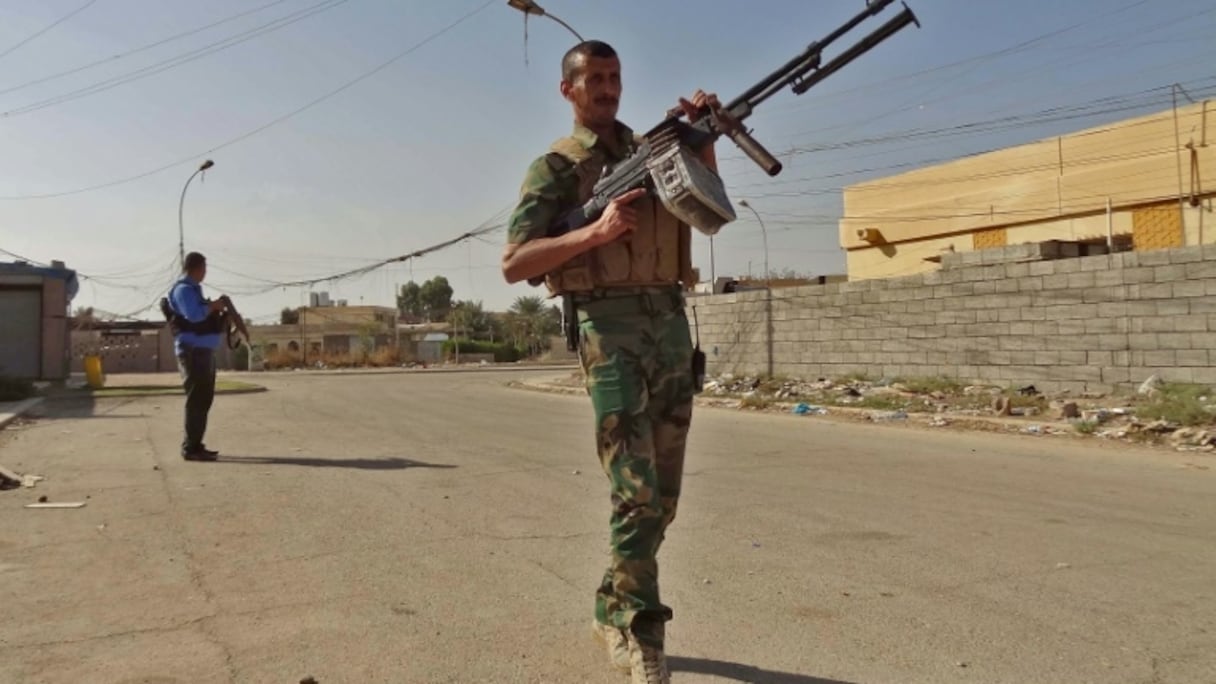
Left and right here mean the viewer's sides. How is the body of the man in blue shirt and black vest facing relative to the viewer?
facing to the right of the viewer

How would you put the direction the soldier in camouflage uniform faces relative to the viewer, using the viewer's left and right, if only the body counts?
facing the viewer and to the right of the viewer

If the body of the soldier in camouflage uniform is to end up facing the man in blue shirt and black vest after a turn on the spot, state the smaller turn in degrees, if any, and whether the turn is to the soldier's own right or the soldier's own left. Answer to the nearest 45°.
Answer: approximately 180°

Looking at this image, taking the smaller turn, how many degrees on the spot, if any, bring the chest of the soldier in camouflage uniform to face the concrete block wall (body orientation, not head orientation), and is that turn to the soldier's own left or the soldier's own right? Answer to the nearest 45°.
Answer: approximately 90° to the soldier's own left

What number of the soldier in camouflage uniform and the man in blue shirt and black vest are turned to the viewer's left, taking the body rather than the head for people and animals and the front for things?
0

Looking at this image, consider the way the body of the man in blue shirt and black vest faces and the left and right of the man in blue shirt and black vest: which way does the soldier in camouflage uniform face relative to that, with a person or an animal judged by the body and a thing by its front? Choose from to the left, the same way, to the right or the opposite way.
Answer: to the right

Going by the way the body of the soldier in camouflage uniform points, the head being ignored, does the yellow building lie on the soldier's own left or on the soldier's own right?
on the soldier's own left

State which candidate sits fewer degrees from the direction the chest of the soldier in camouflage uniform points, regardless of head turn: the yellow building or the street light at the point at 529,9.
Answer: the yellow building
